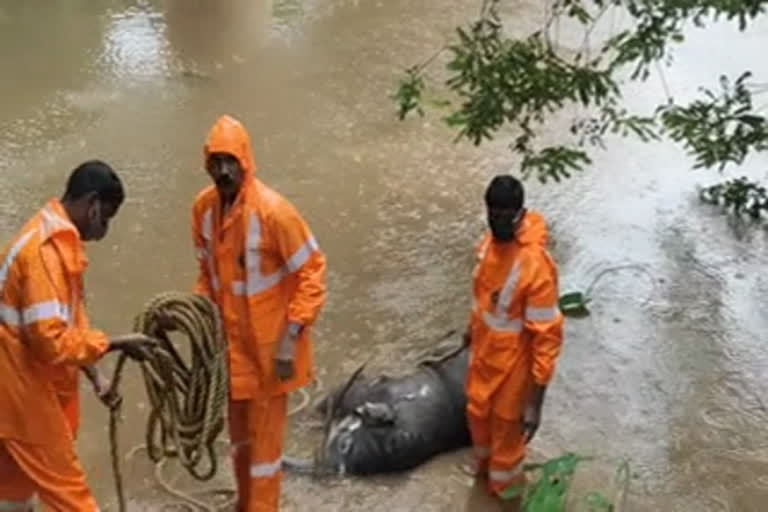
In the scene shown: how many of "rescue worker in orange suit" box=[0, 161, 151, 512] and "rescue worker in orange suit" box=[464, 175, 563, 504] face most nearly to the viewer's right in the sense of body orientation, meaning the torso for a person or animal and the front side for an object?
1

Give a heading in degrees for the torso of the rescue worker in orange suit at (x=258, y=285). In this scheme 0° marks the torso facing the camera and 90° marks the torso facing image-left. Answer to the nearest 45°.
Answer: approximately 45°

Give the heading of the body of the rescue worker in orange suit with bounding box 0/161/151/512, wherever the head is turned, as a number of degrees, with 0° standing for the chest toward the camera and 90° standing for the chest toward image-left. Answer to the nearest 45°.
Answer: approximately 270°

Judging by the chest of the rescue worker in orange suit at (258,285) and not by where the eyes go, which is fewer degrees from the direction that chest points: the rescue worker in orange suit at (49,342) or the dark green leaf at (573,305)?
the rescue worker in orange suit

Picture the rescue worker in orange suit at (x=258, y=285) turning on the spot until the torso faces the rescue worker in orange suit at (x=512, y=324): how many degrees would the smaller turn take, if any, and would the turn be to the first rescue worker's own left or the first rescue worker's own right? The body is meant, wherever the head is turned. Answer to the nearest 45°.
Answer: approximately 135° to the first rescue worker's own left

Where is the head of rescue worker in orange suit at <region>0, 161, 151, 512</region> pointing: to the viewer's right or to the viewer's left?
to the viewer's right

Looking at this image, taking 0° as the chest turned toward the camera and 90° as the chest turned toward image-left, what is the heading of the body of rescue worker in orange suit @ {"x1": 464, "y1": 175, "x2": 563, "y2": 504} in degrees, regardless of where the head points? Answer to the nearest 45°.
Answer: approximately 45°

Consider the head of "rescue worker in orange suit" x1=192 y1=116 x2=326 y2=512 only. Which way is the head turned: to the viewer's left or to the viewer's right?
to the viewer's left

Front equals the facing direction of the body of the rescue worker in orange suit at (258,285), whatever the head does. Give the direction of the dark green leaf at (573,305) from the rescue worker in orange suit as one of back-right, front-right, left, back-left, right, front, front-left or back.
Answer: back

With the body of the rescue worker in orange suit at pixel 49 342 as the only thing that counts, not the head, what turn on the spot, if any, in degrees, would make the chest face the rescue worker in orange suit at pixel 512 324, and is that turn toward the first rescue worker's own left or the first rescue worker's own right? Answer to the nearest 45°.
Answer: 0° — they already face them
